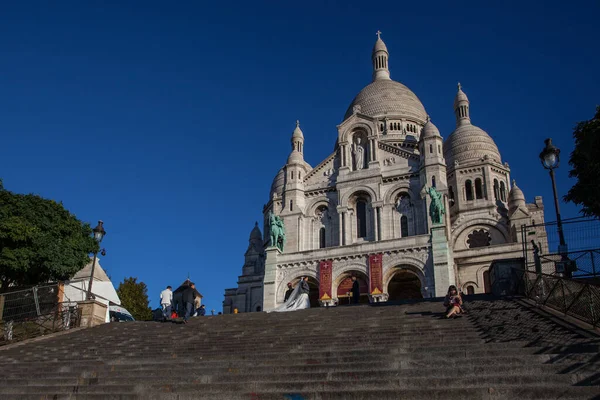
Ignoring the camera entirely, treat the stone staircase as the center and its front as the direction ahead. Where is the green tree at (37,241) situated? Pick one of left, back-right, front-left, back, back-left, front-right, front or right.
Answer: back-right

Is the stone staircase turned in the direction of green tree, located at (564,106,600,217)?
no

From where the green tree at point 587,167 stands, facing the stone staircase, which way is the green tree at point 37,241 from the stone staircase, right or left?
right

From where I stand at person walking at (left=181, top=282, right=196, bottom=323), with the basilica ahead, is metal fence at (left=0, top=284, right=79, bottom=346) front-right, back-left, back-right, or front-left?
back-left

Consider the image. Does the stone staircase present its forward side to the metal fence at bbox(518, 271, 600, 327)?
no

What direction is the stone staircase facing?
toward the camera

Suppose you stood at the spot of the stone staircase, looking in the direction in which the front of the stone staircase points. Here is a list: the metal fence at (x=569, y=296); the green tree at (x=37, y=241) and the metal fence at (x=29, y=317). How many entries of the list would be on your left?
1

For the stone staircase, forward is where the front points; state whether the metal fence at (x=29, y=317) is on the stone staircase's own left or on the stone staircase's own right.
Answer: on the stone staircase's own right

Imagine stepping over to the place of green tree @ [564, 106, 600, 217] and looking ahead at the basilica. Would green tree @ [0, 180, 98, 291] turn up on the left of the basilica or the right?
left

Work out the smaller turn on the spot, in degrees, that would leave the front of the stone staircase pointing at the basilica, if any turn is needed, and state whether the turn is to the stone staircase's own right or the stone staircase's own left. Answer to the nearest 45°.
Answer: approximately 180°

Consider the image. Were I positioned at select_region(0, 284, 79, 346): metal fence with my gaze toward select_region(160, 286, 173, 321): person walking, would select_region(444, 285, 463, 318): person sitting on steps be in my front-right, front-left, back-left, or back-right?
front-right
